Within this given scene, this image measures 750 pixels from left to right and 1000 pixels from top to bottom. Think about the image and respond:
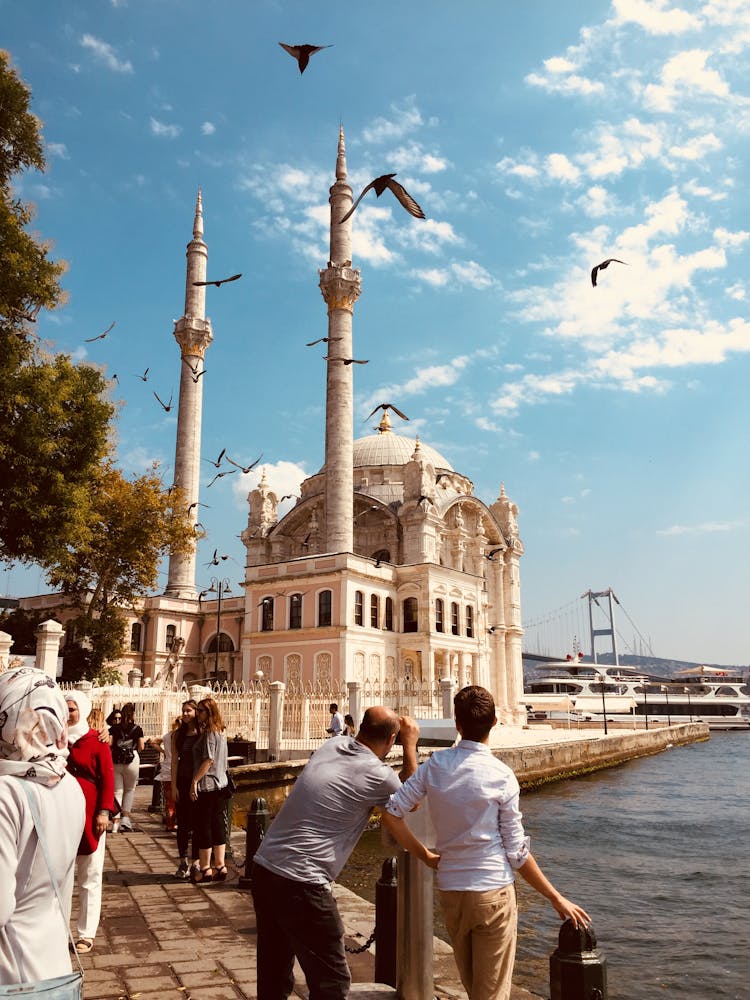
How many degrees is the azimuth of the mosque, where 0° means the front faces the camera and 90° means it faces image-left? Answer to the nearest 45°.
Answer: approximately 45°

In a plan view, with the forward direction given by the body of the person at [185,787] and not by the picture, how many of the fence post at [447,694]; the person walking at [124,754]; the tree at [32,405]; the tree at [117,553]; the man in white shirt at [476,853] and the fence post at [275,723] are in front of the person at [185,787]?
1

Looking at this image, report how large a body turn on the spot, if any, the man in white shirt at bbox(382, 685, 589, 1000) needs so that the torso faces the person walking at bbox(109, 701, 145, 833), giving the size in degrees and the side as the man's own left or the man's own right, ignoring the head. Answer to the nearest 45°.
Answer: approximately 45° to the man's own left

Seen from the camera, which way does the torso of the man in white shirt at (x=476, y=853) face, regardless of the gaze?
away from the camera

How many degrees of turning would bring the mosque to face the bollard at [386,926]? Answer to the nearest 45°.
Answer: approximately 45° to its left

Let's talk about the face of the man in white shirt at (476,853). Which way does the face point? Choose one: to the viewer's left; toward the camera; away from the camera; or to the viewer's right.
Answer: away from the camera

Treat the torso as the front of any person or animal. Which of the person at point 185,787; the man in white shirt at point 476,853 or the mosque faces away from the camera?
the man in white shirt

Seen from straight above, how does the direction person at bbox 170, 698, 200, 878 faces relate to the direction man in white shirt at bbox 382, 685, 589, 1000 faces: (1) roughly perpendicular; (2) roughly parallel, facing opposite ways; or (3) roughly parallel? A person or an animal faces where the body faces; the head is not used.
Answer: roughly parallel, facing opposite ways

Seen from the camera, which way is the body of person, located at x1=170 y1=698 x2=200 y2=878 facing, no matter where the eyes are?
toward the camera

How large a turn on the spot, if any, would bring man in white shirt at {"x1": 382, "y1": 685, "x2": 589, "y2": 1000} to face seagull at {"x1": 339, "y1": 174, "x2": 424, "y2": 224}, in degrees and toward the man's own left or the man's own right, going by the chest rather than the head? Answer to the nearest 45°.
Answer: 0° — they already face it
